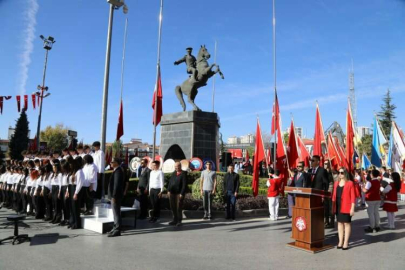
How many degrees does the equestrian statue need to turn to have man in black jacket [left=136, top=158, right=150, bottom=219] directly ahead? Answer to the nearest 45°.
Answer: approximately 90° to its right

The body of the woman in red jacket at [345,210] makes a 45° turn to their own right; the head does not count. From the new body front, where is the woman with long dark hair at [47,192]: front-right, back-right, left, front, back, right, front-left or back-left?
front

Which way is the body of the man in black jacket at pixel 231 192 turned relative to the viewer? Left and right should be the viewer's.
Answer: facing the viewer

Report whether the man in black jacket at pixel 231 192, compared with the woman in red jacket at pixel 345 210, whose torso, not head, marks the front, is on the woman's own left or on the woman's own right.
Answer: on the woman's own right

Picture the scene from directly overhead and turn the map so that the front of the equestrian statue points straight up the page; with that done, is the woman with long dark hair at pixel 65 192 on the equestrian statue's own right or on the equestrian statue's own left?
on the equestrian statue's own right

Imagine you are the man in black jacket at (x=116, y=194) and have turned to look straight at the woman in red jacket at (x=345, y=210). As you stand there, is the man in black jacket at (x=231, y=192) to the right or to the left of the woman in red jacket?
left

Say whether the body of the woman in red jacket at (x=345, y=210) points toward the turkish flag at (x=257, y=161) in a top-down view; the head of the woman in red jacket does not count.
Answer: no

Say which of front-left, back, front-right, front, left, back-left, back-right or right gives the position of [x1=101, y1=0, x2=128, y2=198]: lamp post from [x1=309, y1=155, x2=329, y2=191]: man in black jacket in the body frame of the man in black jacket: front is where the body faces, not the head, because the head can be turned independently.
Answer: front-right

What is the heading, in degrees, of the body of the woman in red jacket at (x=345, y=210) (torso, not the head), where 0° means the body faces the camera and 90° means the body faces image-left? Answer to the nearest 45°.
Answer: approximately 45°

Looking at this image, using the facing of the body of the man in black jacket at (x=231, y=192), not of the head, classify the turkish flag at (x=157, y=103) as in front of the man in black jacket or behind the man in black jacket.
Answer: behind

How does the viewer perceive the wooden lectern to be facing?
facing the viewer and to the left of the viewer

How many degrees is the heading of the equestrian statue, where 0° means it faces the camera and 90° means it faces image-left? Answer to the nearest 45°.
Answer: approximately 270°

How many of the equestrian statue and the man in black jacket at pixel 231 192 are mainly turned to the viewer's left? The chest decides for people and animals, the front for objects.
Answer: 0

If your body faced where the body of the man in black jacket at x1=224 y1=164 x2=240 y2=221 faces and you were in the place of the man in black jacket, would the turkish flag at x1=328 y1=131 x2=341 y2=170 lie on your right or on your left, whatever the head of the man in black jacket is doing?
on your left
